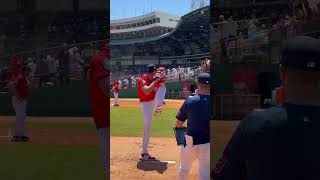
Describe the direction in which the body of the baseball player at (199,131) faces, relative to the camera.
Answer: away from the camera
